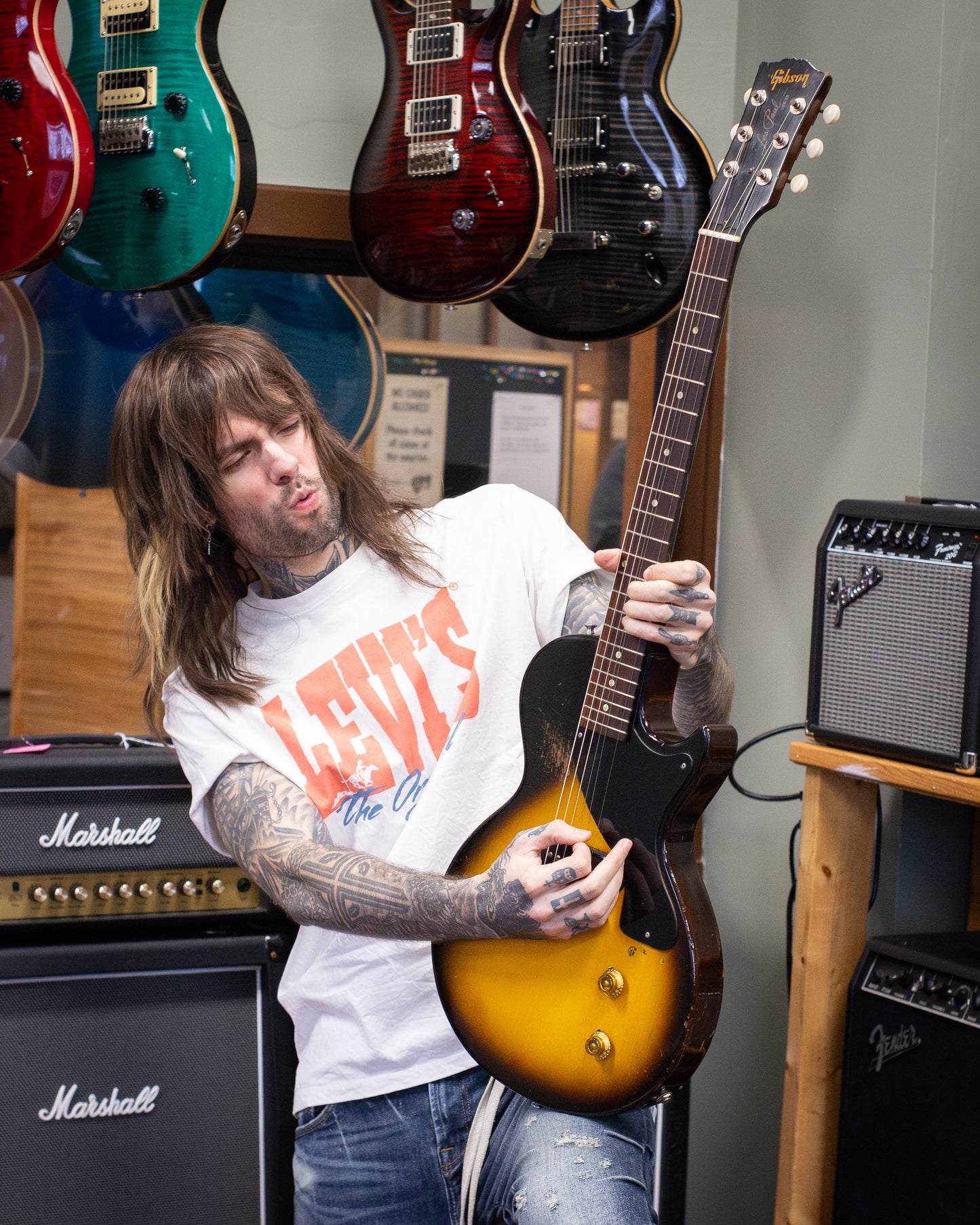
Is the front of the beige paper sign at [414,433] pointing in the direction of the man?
yes

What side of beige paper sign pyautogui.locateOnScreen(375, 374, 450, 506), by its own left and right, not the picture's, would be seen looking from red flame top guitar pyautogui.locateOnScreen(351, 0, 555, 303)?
front

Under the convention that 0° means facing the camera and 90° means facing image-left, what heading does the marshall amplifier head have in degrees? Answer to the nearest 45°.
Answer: approximately 0°

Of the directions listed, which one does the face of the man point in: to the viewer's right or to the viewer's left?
to the viewer's right

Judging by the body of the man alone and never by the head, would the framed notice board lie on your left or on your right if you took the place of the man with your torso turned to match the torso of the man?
on your left
